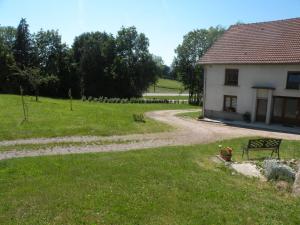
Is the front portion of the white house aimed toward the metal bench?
yes

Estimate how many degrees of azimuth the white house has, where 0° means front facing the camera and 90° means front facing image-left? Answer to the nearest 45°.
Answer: approximately 0°

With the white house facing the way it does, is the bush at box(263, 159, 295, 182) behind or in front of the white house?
in front
